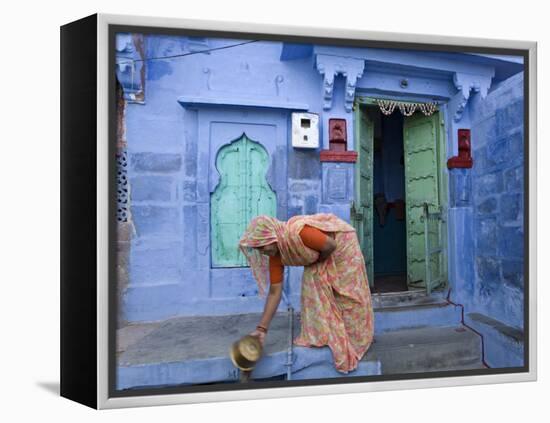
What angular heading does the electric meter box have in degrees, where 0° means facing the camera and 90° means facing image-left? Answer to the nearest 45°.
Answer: approximately 0°
